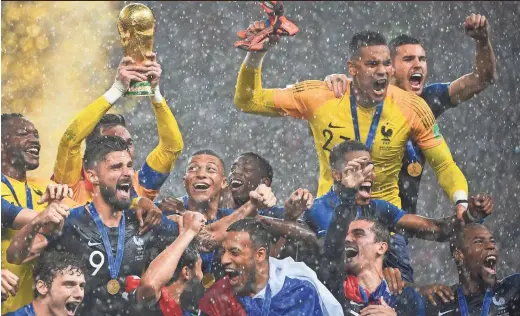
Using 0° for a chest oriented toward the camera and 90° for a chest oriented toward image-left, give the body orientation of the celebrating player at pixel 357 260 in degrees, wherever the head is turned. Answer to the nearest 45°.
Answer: approximately 45°

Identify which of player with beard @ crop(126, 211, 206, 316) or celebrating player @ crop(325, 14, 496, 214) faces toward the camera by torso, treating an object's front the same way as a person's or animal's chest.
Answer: the celebrating player

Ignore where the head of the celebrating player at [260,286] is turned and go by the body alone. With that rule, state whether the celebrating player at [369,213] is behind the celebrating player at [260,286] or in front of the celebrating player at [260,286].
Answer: behind

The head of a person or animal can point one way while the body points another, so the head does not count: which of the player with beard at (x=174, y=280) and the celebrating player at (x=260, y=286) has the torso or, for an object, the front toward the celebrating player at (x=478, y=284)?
the player with beard

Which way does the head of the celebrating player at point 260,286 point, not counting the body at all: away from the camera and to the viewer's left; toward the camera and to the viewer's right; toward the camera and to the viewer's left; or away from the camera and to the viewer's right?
toward the camera and to the viewer's left

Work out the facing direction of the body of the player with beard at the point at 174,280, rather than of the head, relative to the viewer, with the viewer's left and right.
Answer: facing to the right of the viewer

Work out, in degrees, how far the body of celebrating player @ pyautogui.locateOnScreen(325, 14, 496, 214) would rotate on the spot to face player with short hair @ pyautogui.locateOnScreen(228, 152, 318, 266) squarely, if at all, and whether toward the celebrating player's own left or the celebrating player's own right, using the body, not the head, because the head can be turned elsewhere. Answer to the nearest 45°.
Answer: approximately 45° to the celebrating player's own right

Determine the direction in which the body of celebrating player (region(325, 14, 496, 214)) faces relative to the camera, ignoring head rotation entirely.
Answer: toward the camera

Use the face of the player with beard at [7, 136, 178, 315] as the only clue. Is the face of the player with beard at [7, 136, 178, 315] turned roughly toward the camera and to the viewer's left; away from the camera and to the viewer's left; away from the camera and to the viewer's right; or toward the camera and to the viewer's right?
toward the camera and to the viewer's right

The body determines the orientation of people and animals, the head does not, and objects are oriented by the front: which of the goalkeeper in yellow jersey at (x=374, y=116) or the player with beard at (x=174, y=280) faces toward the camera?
the goalkeeper in yellow jersey

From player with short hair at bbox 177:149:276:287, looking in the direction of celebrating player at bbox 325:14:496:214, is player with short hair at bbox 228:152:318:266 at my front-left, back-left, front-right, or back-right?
front-right

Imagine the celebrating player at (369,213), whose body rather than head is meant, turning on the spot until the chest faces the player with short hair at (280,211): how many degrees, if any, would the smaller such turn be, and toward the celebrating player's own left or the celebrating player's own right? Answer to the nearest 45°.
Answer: approximately 135° to the celebrating player's own right
